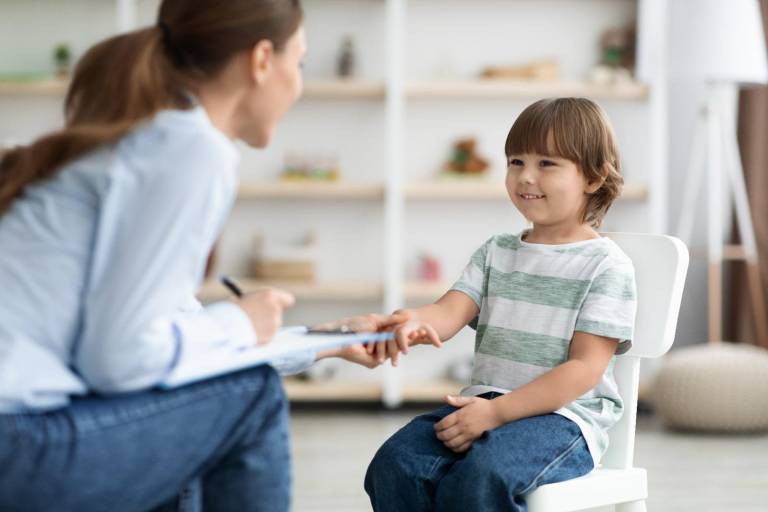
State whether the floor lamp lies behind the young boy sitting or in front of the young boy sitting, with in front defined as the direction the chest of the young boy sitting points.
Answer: behind

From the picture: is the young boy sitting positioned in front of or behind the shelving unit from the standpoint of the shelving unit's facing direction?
in front

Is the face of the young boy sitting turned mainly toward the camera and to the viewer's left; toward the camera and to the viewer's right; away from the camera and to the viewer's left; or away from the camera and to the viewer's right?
toward the camera and to the viewer's left

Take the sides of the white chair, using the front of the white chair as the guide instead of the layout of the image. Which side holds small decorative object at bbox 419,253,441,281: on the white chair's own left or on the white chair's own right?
on the white chair's own right

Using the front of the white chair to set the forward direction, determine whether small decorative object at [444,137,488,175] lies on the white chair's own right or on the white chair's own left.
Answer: on the white chair's own right

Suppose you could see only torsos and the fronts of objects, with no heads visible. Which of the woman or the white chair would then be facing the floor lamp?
the woman

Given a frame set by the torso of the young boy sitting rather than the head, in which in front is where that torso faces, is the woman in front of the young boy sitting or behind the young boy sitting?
in front

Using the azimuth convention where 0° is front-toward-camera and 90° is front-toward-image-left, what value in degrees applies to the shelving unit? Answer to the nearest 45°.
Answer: approximately 0°

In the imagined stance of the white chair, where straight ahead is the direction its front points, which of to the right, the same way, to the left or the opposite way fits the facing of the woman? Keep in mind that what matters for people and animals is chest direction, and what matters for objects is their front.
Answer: the opposite way

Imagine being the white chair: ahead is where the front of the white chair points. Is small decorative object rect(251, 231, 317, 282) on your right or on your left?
on your right

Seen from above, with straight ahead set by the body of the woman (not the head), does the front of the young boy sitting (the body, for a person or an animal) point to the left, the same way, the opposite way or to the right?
the opposite way

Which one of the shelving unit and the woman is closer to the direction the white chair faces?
the woman

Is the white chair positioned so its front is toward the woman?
yes

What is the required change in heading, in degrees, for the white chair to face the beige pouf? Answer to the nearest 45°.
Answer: approximately 135° to its right

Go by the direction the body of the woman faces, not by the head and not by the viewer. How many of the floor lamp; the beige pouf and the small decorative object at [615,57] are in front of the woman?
3
